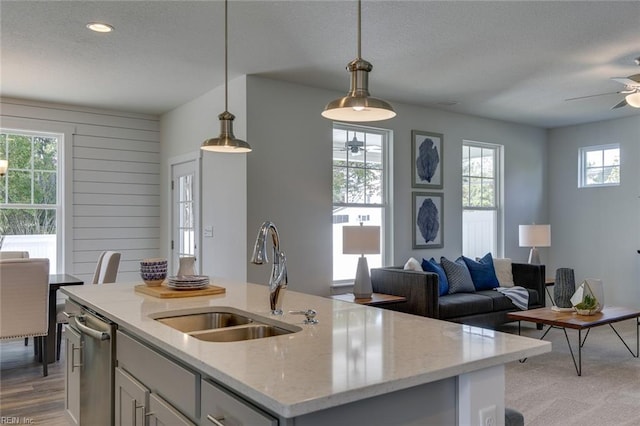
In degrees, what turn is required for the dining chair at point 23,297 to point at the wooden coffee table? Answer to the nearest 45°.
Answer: approximately 135° to its right

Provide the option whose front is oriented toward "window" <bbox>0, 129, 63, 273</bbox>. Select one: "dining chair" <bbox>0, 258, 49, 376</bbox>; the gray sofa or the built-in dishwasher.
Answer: the dining chair

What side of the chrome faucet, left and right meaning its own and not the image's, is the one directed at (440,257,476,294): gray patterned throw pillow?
back

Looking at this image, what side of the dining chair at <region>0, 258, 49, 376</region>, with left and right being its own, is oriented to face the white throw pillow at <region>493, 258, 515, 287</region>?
right

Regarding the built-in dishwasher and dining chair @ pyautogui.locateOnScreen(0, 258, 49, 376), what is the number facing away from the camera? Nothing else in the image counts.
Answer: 1

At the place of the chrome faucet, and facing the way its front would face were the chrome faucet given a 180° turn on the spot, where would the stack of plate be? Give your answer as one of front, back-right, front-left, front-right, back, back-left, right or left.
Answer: left

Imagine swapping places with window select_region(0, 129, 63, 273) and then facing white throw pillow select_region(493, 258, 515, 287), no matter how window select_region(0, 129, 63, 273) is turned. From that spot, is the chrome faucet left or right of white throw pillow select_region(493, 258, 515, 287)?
right

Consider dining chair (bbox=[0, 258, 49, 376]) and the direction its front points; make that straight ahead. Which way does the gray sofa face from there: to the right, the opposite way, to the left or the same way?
the opposite way

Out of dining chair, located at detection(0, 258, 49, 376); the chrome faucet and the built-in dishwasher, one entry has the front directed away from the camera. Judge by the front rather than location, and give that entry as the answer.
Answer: the dining chair

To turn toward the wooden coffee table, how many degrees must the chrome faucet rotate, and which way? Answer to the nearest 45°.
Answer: approximately 180°

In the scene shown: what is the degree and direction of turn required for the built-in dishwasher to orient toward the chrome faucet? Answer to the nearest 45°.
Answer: approximately 90° to its left

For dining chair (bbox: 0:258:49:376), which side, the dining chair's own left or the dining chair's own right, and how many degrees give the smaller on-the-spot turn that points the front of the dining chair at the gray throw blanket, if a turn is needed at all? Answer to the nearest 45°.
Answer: approximately 90° to the dining chair's own right

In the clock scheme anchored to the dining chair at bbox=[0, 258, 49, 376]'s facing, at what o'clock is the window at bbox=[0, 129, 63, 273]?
The window is roughly at 12 o'clock from the dining chair.
